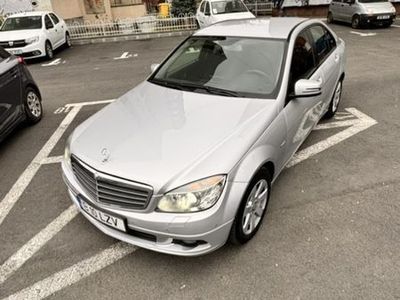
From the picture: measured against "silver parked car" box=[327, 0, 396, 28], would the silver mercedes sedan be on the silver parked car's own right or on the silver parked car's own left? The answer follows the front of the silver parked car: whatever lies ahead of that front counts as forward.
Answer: on the silver parked car's own right

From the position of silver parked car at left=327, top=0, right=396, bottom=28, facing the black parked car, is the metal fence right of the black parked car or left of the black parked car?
right

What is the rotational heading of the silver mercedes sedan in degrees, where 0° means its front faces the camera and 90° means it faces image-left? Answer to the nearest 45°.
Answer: approximately 45°

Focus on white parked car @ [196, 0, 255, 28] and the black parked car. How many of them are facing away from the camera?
0

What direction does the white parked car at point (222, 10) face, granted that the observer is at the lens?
facing the viewer and to the right of the viewer

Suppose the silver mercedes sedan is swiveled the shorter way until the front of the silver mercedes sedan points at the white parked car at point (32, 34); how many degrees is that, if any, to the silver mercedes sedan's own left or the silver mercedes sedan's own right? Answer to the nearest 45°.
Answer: approximately 90° to the silver mercedes sedan's own right

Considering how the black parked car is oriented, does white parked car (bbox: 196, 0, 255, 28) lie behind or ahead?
behind

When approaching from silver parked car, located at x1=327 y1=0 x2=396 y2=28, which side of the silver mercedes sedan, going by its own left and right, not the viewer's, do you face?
back

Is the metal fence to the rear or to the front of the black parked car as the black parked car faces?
to the rear

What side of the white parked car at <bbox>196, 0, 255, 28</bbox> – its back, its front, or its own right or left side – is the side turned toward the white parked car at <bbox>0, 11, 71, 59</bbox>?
right

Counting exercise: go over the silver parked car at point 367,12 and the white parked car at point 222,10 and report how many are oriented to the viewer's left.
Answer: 0

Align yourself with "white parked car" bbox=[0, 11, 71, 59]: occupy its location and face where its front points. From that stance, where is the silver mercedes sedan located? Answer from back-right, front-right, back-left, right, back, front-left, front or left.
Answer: front-left

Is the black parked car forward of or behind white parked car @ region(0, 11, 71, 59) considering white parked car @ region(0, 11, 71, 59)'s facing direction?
forward

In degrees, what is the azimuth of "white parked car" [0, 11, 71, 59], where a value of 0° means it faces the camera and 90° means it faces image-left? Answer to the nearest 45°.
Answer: approximately 45°

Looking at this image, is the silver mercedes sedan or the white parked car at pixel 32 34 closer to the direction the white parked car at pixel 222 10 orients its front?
the silver mercedes sedan
